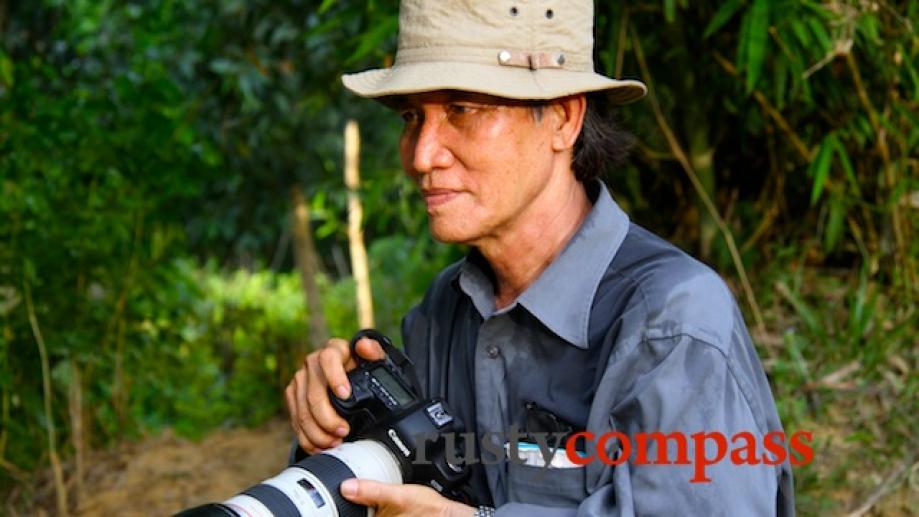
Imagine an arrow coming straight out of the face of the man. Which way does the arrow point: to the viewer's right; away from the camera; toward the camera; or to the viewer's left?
to the viewer's left

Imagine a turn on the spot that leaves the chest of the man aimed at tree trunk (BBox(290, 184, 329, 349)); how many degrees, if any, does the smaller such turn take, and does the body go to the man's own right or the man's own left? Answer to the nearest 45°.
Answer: approximately 135° to the man's own right

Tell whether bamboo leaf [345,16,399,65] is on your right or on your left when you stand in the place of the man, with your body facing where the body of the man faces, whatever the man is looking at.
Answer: on your right

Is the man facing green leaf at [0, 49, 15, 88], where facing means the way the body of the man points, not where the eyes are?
no

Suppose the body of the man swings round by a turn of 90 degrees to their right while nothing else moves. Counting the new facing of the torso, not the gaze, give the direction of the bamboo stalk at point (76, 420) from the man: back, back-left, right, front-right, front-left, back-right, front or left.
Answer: front

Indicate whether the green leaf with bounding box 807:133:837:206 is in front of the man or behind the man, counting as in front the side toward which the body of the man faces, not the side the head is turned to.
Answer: behind

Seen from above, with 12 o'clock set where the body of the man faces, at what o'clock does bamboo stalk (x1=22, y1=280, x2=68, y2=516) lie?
The bamboo stalk is roughly at 3 o'clock from the man.

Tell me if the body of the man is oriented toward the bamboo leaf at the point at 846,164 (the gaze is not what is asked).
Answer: no

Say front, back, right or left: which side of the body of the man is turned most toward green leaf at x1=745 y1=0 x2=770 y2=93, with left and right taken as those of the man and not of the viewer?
back

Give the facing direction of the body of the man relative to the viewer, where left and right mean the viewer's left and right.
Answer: facing the viewer and to the left of the viewer

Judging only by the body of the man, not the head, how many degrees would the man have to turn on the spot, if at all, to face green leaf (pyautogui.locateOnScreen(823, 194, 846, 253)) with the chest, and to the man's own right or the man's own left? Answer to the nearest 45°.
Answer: approximately 180°
